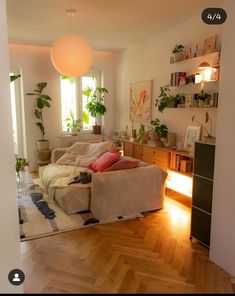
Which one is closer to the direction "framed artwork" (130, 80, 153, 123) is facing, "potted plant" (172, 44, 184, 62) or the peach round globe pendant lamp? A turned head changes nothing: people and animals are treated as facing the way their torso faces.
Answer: the peach round globe pendant lamp

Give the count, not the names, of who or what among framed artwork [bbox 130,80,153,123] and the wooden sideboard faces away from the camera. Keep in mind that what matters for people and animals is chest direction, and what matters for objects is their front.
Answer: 0

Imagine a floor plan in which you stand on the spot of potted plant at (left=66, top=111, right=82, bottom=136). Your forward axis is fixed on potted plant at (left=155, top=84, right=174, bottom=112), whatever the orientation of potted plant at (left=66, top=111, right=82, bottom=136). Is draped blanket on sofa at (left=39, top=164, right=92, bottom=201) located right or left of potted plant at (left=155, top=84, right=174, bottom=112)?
right

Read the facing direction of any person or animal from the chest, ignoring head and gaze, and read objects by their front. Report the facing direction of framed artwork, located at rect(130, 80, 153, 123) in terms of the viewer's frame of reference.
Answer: facing the viewer and to the left of the viewer

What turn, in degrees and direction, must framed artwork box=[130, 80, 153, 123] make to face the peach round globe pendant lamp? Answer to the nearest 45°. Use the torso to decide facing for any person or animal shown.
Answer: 0° — it already faces it

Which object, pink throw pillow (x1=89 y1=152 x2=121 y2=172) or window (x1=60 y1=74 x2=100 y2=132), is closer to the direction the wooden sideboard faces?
the pink throw pillow

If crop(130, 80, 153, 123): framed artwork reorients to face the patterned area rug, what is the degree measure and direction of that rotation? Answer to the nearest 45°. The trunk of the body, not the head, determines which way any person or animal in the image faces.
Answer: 0° — it already faces it

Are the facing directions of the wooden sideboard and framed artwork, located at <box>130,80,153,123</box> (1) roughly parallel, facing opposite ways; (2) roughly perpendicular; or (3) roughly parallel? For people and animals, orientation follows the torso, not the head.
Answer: roughly parallel

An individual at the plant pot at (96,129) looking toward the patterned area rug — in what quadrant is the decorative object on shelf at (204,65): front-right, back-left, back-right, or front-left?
front-left

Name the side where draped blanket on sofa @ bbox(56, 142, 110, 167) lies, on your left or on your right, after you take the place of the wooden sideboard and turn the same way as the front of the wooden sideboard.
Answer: on your right

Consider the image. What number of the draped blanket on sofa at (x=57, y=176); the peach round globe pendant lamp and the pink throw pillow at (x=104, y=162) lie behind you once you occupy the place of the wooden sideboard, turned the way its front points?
0

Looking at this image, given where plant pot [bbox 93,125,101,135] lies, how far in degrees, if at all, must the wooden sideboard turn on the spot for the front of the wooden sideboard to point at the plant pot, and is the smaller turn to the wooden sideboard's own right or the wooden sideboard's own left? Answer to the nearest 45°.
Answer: approximately 90° to the wooden sideboard's own right

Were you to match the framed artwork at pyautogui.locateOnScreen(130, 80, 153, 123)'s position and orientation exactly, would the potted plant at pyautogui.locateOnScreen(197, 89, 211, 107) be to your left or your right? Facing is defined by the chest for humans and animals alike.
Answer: on your left

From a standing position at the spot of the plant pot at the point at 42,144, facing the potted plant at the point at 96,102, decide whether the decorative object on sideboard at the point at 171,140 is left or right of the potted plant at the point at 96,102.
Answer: right
